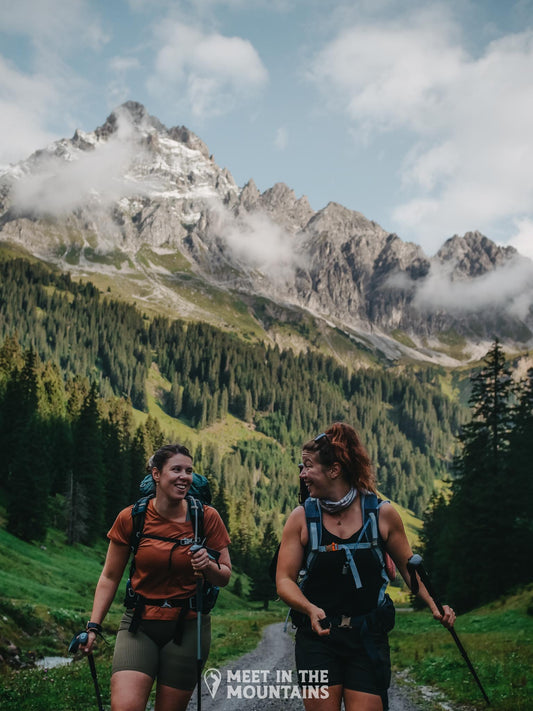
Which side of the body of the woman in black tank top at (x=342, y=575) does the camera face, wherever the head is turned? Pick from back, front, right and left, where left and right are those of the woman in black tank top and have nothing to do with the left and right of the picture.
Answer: front

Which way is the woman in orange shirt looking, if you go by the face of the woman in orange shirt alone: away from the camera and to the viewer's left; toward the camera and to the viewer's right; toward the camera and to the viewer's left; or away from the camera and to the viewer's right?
toward the camera and to the viewer's right

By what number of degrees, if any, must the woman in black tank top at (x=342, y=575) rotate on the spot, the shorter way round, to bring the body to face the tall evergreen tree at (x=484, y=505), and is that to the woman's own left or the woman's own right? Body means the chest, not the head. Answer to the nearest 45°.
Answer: approximately 180°

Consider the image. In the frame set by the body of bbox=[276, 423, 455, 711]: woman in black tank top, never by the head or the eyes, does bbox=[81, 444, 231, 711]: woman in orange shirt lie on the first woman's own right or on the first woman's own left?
on the first woman's own right
